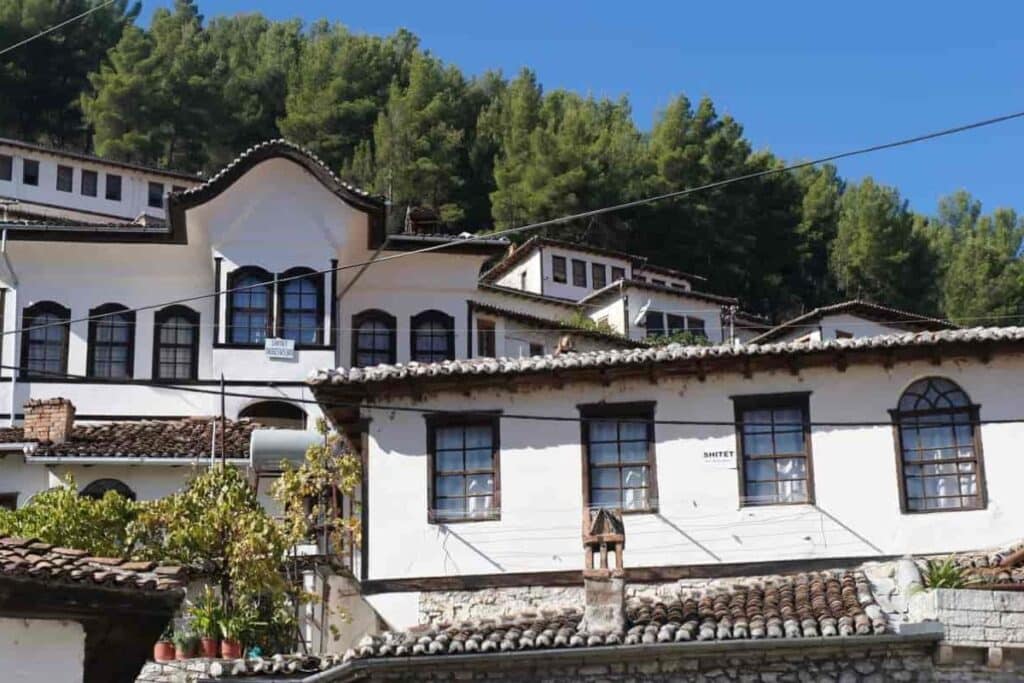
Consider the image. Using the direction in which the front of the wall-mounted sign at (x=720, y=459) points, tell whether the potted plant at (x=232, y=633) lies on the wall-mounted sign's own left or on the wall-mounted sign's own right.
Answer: on the wall-mounted sign's own right

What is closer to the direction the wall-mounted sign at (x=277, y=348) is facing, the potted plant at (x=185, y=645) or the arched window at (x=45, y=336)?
the potted plant

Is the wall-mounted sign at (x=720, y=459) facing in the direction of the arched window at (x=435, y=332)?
no

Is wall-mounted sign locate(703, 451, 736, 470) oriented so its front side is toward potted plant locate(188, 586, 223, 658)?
no

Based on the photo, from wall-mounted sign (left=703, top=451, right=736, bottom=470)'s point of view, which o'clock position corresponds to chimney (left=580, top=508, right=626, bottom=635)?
The chimney is roughly at 1 o'clock from the wall-mounted sign.

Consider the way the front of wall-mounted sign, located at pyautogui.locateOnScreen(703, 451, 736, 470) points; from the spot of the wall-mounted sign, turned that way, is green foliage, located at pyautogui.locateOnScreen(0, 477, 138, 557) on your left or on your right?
on your right

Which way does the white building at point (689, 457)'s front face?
toward the camera

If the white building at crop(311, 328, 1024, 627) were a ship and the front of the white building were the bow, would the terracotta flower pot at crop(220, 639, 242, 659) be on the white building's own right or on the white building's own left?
on the white building's own right

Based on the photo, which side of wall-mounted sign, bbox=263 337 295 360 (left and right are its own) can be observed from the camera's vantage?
front

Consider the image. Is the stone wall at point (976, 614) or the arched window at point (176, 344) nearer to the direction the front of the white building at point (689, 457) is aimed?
the stone wall

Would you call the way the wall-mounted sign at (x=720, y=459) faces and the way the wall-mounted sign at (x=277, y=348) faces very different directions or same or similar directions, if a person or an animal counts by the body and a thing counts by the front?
same or similar directions

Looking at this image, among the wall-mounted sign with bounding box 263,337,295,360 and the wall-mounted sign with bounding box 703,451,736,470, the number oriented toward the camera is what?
2

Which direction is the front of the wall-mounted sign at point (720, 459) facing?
toward the camera

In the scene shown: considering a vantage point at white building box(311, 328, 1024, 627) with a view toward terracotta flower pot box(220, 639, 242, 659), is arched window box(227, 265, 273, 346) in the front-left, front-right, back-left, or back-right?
front-right

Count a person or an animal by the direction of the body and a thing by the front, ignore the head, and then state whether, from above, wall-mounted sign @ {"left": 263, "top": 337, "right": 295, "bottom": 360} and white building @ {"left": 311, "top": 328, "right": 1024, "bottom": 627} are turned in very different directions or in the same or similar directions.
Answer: same or similar directions

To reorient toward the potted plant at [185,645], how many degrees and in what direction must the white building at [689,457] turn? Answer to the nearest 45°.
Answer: approximately 90° to its right

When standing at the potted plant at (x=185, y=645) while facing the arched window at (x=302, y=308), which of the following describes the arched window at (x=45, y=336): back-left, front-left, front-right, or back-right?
front-left

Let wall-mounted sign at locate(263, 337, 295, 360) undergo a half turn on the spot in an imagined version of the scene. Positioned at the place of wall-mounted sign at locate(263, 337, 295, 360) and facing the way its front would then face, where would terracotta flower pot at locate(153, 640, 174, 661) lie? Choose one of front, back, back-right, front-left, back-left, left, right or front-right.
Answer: back

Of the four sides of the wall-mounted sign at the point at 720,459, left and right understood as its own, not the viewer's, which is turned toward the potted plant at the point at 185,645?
right

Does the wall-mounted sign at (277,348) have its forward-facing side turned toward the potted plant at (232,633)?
yes
